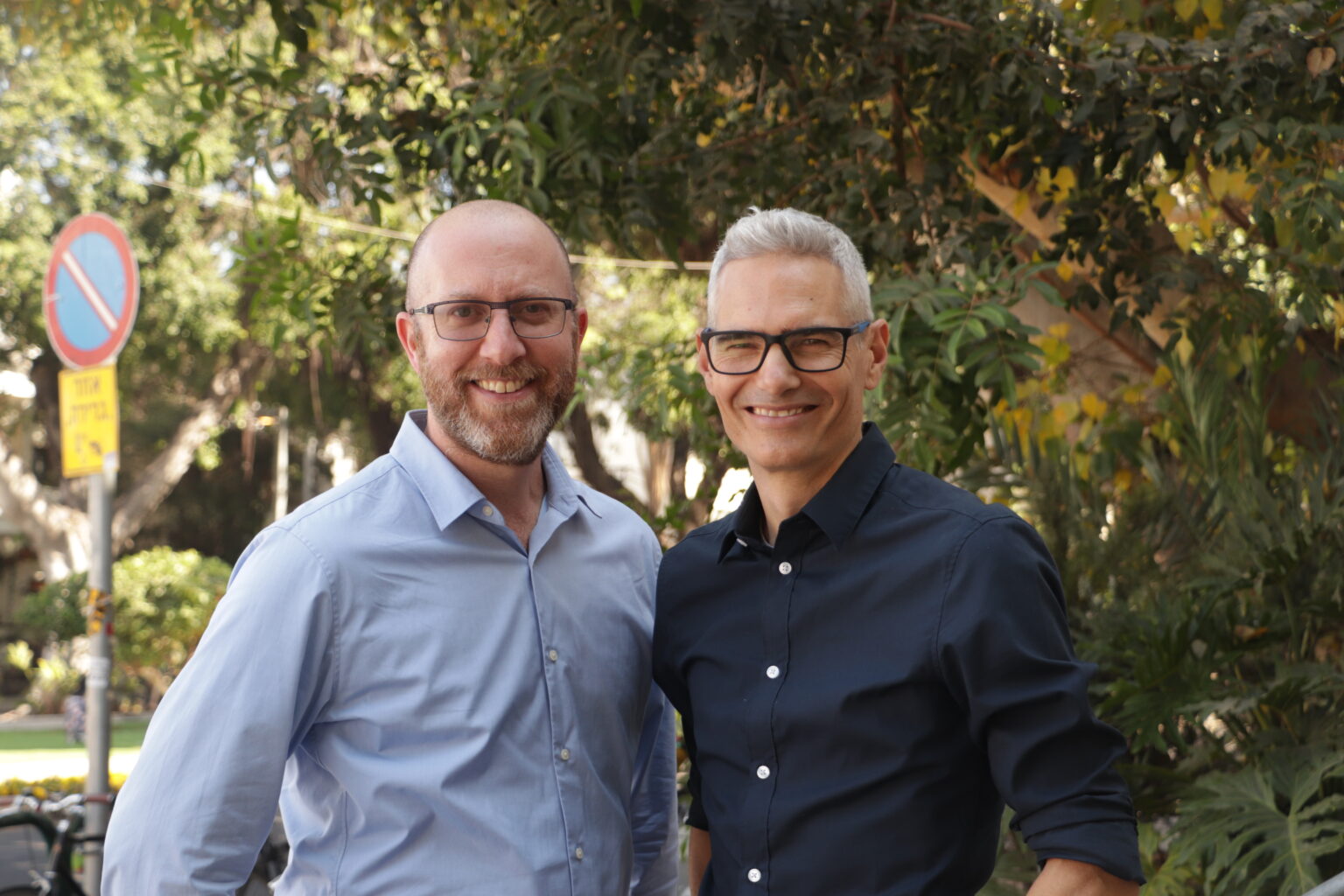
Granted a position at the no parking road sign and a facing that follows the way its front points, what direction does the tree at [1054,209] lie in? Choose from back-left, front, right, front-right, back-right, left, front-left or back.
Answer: left

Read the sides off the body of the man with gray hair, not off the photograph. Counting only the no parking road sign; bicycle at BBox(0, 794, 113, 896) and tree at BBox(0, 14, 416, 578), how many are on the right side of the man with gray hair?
3

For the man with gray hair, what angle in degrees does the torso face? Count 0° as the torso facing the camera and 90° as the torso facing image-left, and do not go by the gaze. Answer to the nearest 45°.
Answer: approximately 45°

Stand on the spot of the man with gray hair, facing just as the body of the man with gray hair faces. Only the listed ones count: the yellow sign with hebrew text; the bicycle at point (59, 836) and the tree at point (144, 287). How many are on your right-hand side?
3

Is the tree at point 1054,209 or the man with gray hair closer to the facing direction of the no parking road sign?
the man with gray hair
